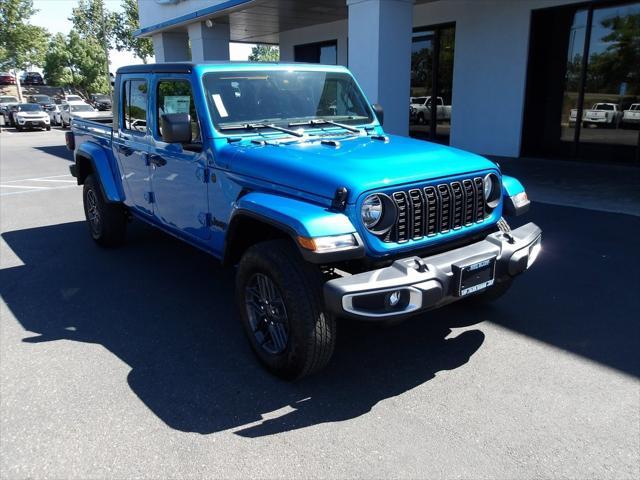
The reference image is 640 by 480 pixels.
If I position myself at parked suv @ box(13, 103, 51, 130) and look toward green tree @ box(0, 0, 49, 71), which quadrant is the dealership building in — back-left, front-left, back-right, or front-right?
back-right

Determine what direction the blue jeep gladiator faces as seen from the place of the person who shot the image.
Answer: facing the viewer and to the right of the viewer

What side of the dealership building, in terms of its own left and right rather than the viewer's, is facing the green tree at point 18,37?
right

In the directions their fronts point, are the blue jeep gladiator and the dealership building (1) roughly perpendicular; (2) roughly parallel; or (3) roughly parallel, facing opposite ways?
roughly perpendicular

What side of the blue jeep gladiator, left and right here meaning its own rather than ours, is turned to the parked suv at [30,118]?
back

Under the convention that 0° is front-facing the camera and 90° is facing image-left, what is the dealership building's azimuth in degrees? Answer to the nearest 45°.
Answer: approximately 45°

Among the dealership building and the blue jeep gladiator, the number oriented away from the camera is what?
0

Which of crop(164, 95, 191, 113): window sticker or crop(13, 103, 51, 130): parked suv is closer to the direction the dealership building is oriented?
the window sticker

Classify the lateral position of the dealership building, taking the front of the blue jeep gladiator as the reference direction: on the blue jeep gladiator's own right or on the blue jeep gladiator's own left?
on the blue jeep gladiator's own left

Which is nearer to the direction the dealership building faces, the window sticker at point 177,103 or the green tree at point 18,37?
the window sticker

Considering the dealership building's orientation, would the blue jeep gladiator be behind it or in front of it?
in front

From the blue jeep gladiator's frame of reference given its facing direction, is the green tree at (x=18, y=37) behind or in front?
behind

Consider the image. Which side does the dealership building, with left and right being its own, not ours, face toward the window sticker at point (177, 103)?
front
